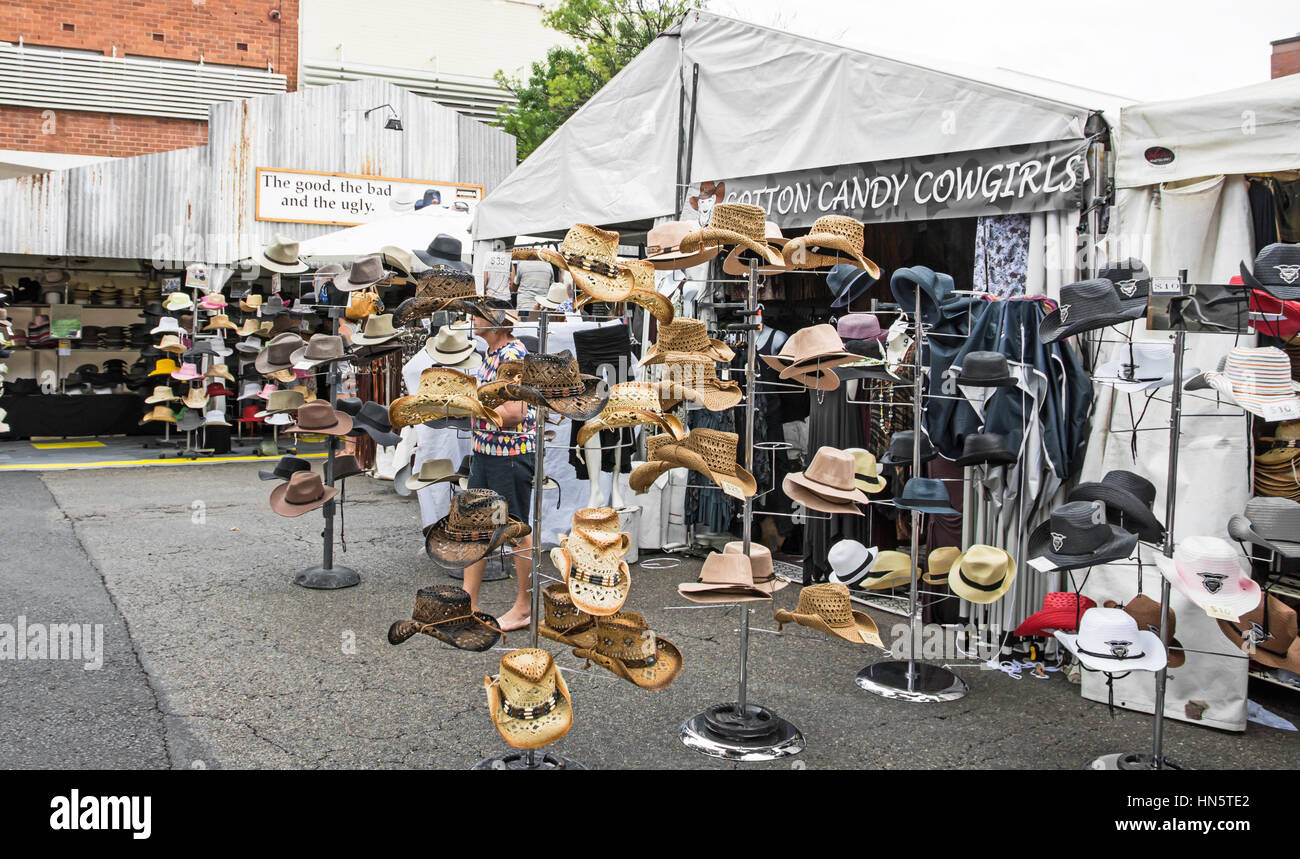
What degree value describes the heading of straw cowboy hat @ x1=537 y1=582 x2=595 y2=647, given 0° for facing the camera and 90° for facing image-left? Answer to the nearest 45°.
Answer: approximately 315°

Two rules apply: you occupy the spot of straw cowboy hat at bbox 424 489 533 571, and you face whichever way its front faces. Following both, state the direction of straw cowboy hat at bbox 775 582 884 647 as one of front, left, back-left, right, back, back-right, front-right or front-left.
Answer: back-left

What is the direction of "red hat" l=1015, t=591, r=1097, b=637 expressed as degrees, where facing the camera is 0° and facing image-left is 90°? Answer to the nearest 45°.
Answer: approximately 90°

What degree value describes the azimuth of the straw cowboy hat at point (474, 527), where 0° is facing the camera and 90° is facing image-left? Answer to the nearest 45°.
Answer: approximately 45°
